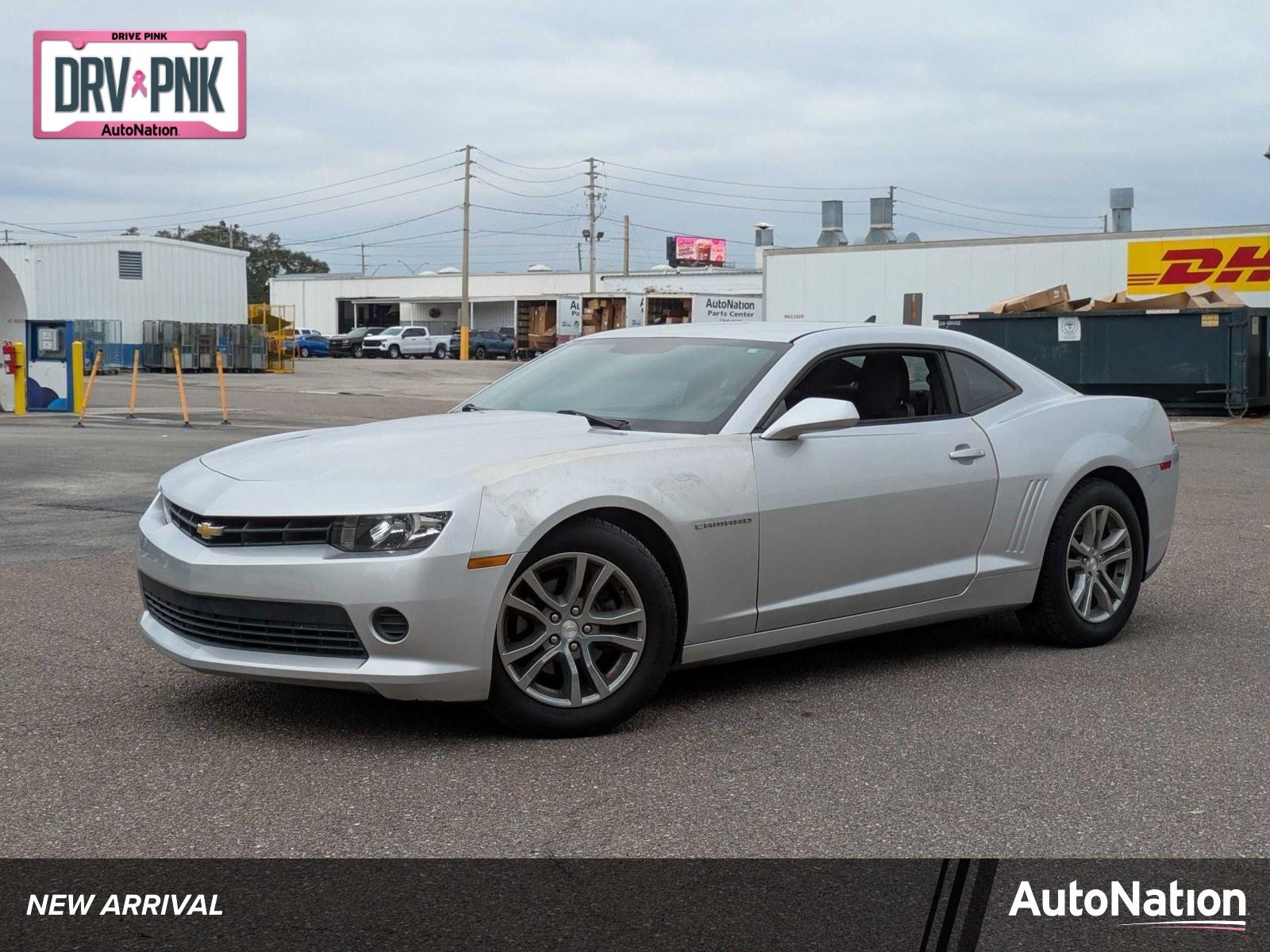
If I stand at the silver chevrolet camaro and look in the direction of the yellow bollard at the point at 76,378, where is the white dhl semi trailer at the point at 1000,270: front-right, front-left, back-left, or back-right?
front-right

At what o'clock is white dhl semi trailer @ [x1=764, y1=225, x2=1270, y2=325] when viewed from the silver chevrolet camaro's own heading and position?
The white dhl semi trailer is roughly at 5 o'clock from the silver chevrolet camaro.

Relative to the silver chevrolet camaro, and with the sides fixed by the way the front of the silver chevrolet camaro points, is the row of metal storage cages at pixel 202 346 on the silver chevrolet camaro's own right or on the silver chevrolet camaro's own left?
on the silver chevrolet camaro's own right

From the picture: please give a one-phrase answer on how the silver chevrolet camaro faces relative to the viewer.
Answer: facing the viewer and to the left of the viewer

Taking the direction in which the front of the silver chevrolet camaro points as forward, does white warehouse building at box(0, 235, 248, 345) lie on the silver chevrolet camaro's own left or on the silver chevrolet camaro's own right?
on the silver chevrolet camaro's own right

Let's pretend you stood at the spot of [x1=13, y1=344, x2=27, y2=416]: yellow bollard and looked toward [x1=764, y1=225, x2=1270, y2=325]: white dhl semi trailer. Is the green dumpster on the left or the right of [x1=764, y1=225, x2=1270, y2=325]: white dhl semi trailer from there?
right

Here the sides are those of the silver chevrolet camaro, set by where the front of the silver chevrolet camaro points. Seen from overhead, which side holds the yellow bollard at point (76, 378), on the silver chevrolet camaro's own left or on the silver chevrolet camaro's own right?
on the silver chevrolet camaro's own right

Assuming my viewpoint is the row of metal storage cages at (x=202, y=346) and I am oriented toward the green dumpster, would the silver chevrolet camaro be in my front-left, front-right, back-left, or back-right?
front-right
